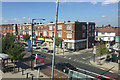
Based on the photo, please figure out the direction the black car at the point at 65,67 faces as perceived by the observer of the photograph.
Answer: facing away from the viewer and to the left of the viewer

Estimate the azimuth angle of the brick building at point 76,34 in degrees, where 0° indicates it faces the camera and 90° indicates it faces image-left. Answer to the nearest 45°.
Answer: approximately 45°

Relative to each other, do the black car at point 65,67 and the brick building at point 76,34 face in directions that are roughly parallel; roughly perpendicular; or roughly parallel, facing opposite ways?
roughly perpendicular

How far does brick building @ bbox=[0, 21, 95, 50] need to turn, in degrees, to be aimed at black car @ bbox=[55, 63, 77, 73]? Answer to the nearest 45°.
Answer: approximately 45° to its left

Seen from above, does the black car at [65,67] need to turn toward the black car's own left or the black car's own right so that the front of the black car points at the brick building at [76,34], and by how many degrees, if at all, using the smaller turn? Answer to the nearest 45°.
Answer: approximately 45° to the black car's own right
